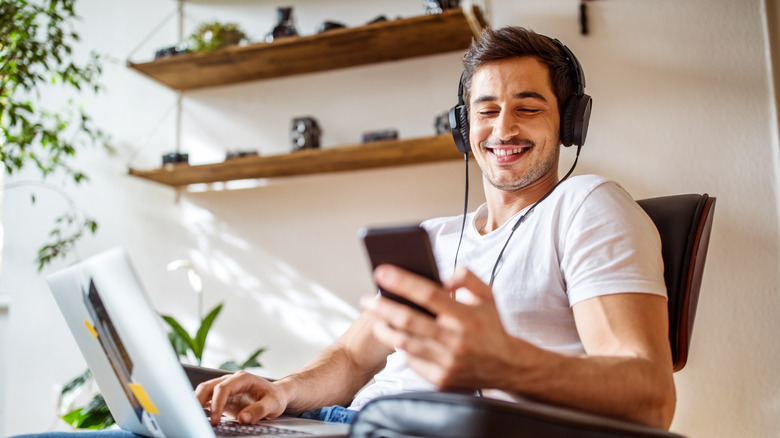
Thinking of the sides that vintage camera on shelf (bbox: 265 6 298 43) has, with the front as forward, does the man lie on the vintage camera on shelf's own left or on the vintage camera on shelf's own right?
on the vintage camera on shelf's own left

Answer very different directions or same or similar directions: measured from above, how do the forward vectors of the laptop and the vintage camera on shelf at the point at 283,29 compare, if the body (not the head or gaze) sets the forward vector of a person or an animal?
very different directions

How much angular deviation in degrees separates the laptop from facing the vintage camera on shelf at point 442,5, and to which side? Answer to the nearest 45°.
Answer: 0° — it already faces it

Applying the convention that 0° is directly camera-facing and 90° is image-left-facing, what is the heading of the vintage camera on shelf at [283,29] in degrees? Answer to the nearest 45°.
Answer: approximately 45°

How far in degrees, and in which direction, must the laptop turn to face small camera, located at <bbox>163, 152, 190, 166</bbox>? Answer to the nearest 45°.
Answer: approximately 45° to its left
